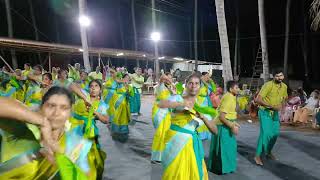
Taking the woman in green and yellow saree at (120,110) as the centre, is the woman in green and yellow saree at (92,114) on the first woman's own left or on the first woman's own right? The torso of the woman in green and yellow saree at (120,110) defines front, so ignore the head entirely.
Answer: on the first woman's own right

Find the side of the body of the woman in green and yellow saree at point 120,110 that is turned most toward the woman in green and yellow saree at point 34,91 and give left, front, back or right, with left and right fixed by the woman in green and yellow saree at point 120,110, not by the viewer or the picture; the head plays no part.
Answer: right

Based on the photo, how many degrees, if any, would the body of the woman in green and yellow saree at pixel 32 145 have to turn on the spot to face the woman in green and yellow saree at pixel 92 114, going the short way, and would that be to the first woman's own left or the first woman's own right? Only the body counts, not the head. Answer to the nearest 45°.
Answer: approximately 180°
